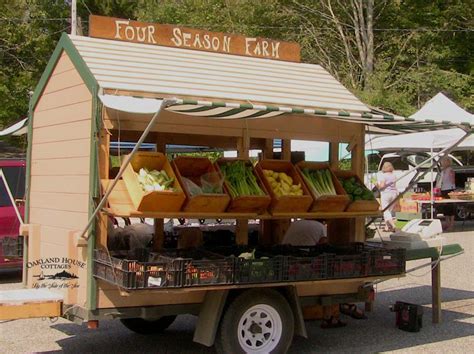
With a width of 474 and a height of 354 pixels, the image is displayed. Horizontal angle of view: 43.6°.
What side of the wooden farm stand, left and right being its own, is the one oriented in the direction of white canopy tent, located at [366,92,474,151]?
left

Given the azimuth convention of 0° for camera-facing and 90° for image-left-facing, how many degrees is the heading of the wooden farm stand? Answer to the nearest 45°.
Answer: approximately 315°

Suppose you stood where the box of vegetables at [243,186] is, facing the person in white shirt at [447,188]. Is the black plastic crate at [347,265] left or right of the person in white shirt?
right

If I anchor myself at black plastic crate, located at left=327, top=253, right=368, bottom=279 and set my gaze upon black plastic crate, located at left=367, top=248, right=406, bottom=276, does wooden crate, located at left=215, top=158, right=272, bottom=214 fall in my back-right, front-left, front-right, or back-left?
back-left

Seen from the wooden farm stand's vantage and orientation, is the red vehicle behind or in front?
behind

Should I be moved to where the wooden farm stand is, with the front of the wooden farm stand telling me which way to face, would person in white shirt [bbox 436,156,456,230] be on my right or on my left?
on my left
